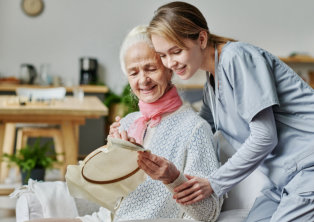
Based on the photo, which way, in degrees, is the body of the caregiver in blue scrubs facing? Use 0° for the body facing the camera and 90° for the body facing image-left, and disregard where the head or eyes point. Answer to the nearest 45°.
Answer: approximately 45°

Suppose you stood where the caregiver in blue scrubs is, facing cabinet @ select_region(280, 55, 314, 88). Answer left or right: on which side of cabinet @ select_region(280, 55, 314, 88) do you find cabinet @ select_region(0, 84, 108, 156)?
left

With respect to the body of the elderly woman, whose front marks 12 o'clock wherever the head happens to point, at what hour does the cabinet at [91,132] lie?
The cabinet is roughly at 4 o'clock from the elderly woman.

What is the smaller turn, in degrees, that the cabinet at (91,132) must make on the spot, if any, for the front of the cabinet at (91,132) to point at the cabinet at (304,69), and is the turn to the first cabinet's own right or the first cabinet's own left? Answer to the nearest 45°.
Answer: approximately 90° to the first cabinet's own left

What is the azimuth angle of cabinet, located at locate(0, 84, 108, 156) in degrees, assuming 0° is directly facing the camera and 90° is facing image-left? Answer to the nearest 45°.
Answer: approximately 0°

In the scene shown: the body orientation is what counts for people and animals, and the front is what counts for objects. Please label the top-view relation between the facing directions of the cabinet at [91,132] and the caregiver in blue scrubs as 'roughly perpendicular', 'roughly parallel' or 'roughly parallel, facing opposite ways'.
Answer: roughly perpendicular

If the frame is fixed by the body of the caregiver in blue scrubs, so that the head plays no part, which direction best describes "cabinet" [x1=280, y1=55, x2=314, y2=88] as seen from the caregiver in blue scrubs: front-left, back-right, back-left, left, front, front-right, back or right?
back-right

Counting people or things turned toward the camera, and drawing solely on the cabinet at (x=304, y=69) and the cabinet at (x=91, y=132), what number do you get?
2

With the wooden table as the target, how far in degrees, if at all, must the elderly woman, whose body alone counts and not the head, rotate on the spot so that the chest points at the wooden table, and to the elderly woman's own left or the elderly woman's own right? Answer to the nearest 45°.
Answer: approximately 135° to the elderly woman's own right

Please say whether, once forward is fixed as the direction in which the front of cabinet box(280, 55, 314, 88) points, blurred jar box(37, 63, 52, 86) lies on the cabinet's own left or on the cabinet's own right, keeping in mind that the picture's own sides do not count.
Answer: on the cabinet's own right
